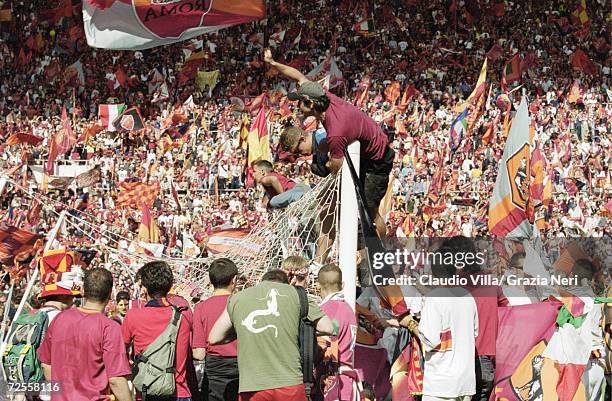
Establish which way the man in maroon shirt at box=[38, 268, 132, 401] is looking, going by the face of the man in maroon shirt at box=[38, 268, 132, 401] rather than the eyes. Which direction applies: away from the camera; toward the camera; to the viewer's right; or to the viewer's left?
away from the camera

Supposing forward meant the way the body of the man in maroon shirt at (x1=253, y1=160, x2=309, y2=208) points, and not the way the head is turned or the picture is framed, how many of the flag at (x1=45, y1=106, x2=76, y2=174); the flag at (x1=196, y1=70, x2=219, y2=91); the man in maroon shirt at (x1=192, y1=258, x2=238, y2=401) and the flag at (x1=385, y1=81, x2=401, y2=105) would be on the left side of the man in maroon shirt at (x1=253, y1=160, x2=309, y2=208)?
1

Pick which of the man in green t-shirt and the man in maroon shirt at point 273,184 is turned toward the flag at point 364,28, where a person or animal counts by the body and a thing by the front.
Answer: the man in green t-shirt

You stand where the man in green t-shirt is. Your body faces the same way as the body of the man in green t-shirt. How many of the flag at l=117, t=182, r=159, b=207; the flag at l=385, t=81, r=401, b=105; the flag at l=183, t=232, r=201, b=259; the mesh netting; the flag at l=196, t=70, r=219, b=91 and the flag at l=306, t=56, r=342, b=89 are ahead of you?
6

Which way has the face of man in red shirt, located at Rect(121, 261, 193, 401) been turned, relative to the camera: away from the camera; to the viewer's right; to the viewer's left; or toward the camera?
away from the camera

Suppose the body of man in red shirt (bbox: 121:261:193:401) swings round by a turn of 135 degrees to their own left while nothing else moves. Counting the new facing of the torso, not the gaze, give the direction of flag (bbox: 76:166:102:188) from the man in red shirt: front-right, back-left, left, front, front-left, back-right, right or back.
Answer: back-right

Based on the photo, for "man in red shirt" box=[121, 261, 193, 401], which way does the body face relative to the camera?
away from the camera

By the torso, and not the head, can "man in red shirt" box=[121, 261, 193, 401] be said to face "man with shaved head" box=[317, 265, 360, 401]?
no

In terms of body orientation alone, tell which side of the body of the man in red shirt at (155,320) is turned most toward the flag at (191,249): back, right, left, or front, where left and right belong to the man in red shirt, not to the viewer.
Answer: front

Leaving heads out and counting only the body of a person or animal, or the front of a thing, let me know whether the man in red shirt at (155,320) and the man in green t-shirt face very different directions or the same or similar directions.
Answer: same or similar directions

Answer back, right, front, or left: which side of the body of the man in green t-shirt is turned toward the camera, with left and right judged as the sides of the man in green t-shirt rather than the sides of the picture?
back

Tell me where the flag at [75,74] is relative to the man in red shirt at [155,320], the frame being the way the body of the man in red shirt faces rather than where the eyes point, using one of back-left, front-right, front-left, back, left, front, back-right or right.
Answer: front

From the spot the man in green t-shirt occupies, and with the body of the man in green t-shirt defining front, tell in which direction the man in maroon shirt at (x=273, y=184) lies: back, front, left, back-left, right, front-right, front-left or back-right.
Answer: front

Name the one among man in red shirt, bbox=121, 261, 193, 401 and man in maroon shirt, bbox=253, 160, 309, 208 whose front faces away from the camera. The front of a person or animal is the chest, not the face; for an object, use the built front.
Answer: man in red shirt, bbox=121, 261, 193, 401
